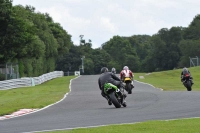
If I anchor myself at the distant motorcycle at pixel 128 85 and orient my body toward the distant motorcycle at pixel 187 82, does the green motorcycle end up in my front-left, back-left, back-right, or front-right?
back-right

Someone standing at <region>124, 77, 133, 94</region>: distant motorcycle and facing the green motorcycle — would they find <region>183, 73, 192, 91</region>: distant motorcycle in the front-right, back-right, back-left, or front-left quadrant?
back-left

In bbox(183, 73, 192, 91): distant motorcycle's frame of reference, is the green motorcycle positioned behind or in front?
behind

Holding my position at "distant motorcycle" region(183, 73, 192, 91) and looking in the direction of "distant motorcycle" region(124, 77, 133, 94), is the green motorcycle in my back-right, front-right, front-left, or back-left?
front-left

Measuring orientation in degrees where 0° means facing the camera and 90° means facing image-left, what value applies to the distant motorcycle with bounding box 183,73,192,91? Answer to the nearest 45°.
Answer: approximately 180°

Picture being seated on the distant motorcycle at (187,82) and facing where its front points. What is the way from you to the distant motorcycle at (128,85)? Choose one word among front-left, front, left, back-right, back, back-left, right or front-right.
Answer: back-left
